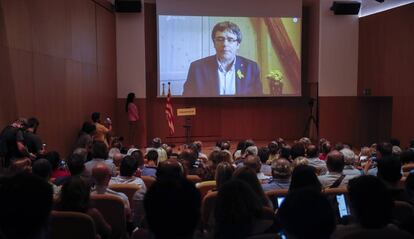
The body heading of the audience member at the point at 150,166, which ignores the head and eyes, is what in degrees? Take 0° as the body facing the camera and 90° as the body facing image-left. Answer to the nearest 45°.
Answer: approximately 180°

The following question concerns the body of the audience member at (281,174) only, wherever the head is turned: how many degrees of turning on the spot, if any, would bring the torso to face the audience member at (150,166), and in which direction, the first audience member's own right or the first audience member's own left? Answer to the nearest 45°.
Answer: approximately 45° to the first audience member's own left

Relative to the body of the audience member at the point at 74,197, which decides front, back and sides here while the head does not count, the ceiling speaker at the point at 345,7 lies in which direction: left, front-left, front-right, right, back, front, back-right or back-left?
front-right

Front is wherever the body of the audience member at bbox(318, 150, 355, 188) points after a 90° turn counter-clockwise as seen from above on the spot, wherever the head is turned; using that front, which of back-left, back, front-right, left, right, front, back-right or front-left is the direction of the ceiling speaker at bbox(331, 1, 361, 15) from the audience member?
right

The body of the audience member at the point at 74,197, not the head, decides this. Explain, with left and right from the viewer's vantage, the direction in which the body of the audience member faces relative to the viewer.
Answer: facing away from the viewer

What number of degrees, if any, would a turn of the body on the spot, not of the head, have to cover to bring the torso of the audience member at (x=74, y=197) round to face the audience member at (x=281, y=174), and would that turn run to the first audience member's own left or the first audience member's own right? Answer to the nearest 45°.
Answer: approximately 90° to the first audience member's own right

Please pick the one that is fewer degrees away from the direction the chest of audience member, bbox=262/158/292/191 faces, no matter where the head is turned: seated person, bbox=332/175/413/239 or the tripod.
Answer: the tripod

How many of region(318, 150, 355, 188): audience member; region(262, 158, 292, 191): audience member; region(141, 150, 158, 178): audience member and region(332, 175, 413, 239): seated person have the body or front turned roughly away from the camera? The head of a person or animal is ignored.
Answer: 4

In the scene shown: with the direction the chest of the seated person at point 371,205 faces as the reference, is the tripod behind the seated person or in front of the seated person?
in front

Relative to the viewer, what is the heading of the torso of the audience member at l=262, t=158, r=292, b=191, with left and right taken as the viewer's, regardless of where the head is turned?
facing away from the viewer

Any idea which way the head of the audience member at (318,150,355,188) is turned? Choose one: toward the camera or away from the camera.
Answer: away from the camera

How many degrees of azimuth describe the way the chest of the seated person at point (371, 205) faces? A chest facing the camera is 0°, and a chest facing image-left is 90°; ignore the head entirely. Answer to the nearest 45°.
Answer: approximately 180°

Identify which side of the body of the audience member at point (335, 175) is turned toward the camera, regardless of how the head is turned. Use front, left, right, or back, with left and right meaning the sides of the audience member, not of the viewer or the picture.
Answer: back
